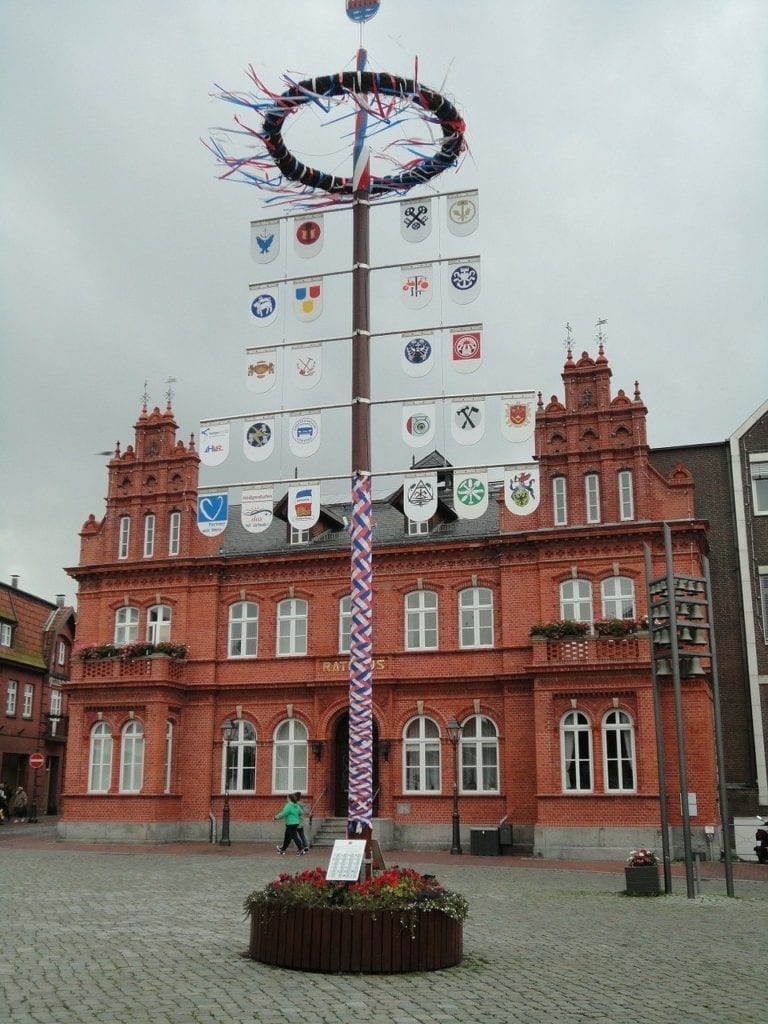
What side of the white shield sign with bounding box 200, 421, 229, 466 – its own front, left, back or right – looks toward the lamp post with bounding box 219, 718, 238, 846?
back

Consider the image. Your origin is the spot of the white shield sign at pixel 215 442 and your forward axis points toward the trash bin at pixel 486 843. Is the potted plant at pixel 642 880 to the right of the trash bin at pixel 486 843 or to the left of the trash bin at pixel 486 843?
right

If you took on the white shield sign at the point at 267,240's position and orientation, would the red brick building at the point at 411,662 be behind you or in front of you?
behind

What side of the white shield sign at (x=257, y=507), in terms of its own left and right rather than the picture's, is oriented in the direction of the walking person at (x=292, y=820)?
back

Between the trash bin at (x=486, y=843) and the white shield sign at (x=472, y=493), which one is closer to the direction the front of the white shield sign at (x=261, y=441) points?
the white shield sign
